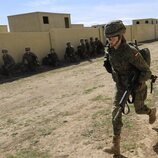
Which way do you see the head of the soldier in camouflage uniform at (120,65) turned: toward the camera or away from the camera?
toward the camera

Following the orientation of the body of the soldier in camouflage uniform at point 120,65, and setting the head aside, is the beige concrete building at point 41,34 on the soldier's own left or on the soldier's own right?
on the soldier's own right

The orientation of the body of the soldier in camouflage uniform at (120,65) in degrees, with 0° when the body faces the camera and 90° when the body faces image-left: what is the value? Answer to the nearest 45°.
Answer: approximately 45°

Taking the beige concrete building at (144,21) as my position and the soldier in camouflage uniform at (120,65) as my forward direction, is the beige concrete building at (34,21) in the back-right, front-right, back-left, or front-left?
front-right

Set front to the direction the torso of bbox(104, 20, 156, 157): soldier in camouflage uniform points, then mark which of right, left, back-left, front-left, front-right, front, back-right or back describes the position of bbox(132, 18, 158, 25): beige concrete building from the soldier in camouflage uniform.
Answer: back-right

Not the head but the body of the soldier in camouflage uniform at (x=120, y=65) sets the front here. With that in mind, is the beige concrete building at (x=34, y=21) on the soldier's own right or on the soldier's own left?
on the soldier's own right
